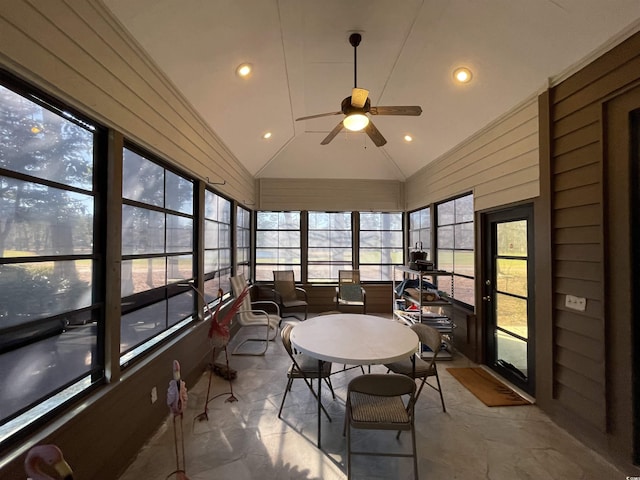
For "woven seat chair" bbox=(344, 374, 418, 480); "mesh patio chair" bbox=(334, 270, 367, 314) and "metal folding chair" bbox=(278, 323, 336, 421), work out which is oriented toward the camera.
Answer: the mesh patio chair

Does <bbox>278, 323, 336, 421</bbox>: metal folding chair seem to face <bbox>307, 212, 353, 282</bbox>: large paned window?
no

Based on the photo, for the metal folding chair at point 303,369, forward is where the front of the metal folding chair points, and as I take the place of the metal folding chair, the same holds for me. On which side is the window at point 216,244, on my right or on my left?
on my left

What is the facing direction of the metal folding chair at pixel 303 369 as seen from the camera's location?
facing to the right of the viewer

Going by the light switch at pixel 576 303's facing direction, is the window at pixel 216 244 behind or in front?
in front

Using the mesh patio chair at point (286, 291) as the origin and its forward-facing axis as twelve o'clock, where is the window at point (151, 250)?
The window is roughly at 2 o'clock from the mesh patio chair.

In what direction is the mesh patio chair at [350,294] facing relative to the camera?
toward the camera

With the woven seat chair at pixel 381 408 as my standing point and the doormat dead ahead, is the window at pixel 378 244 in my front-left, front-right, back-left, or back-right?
front-left

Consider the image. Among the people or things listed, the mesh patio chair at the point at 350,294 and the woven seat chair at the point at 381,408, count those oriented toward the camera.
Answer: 1

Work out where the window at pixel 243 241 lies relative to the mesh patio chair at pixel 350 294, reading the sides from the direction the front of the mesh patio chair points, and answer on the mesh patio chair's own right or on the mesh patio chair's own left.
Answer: on the mesh patio chair's own right

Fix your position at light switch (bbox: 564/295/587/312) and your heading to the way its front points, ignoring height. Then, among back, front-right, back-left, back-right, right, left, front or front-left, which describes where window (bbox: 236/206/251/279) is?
front-right

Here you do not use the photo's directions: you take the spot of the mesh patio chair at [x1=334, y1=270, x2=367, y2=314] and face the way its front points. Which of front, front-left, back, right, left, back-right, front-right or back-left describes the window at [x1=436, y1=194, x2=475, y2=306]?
front-left

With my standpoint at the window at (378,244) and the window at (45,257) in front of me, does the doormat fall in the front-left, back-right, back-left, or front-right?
front-left

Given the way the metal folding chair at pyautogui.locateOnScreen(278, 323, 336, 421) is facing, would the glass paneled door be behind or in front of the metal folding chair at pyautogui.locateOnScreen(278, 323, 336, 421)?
in front

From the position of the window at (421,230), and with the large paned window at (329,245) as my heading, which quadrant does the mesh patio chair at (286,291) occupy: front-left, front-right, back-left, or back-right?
front-left

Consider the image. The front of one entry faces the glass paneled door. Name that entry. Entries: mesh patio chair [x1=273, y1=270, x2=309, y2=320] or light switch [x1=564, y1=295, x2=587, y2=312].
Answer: the mesh patio chair

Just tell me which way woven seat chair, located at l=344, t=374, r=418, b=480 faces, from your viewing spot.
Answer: facing away from the viewer

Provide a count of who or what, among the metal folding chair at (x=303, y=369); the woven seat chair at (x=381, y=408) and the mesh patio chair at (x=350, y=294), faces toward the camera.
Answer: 1
